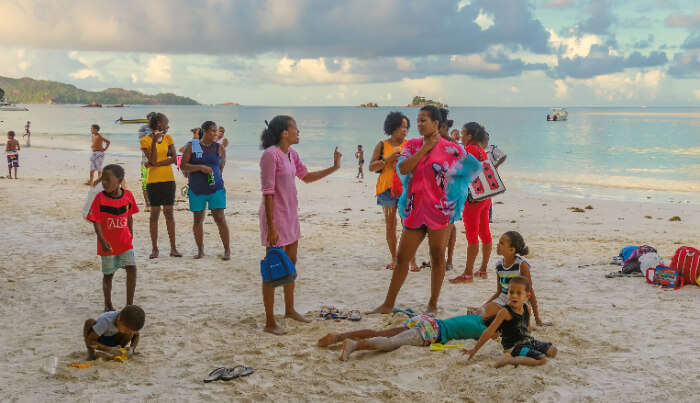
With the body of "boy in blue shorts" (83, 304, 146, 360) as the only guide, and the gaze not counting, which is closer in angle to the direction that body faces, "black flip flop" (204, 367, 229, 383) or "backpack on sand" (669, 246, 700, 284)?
the black flip flop

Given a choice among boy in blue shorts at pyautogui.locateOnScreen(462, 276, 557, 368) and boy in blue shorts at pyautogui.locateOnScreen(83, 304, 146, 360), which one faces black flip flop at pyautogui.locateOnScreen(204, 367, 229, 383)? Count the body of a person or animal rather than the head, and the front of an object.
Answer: boy in blue shorts at pyautogui.locateOnScreen(83, 304, 146, 360)

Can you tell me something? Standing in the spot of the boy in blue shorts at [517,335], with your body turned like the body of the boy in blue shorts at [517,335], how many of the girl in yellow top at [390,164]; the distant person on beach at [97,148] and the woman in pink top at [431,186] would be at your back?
3

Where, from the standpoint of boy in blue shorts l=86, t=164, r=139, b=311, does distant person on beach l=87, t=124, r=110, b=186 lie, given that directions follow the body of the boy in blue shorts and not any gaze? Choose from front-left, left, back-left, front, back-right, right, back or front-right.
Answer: back

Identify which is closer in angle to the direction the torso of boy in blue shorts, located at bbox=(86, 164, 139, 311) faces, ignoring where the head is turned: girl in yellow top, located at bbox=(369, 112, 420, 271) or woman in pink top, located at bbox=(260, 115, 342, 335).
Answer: the woman in pink top

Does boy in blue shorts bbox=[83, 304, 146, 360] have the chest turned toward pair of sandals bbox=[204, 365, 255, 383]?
yes

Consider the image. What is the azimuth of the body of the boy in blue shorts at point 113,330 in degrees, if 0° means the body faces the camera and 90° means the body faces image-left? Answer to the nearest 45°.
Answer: approximately 315°

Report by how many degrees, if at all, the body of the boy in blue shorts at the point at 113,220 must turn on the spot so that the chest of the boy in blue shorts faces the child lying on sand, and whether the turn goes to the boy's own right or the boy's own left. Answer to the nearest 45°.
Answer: approximately 45° to the boy's own left

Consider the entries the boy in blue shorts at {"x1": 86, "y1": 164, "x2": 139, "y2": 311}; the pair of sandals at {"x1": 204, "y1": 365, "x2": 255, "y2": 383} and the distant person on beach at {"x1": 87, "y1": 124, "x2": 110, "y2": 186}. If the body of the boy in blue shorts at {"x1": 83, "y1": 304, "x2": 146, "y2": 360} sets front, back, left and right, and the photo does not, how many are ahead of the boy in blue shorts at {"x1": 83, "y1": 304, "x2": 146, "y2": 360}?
1

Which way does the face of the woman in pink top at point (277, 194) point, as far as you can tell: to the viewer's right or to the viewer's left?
to the viewer's right

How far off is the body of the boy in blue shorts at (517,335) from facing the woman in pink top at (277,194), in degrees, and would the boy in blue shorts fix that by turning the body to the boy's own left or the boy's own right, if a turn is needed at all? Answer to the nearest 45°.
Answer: approximately 135° to the boy's own right
